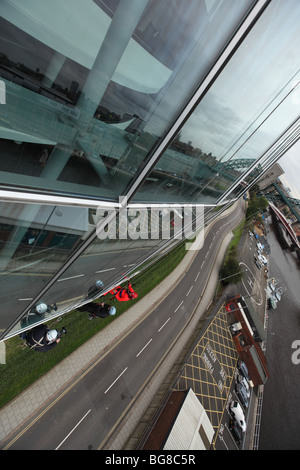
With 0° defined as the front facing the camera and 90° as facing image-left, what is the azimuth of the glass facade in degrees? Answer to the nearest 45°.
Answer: approximately 315°
